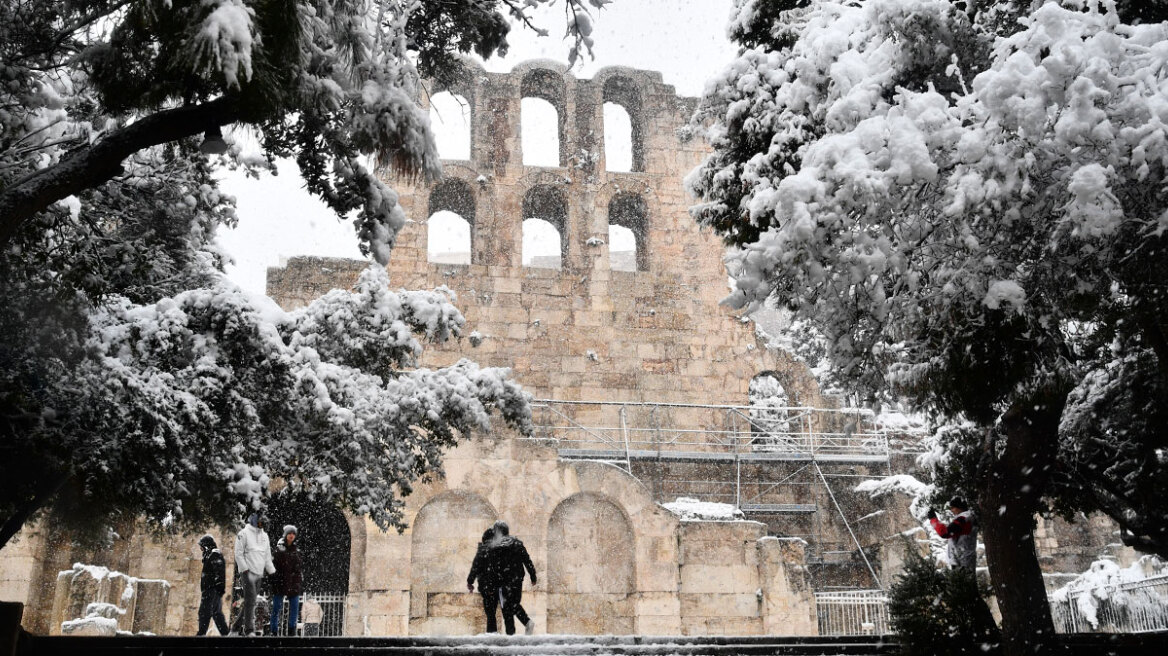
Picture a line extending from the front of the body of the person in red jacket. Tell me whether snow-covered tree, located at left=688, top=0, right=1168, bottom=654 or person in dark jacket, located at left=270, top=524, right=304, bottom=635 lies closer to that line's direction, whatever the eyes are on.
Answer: the person in dark jacket

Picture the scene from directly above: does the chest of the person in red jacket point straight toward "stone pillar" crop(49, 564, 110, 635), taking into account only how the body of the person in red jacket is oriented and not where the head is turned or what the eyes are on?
yes

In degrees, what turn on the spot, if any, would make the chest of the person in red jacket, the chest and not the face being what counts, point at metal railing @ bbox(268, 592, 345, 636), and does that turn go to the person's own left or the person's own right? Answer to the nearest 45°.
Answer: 0° — they already face it

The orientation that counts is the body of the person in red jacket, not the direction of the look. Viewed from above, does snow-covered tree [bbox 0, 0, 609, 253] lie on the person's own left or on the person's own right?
on the person's own left

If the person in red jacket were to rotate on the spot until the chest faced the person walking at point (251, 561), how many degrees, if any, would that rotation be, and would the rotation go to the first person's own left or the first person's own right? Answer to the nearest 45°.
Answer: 0° — they already face them

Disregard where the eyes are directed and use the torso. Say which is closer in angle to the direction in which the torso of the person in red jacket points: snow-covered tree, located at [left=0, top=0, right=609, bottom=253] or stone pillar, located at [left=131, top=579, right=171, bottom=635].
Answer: the stone pillar

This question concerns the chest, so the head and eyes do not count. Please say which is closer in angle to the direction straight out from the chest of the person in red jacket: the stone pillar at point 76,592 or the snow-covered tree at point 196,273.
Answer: the stone pillar

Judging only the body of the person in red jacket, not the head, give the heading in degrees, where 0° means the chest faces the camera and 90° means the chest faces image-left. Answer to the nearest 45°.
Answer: approximately 90°

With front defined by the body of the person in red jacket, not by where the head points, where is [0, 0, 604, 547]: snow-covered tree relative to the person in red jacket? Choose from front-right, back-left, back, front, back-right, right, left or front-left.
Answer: front-left

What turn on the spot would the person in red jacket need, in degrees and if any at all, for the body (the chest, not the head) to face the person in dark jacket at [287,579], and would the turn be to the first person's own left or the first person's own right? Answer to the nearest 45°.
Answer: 0° — they already face them

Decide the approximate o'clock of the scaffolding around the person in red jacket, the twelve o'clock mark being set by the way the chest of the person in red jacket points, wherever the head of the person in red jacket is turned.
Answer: The scaffolding is roughly at 2 o'clock from the person in red jacket.
